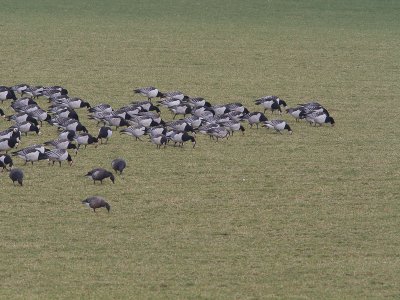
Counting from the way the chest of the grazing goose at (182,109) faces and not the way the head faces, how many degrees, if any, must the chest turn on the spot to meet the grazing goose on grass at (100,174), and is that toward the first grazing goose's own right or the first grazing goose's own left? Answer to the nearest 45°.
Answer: approximately 90° to the first grazing goose's own right

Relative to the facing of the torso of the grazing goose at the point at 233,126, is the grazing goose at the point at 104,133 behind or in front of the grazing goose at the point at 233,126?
behind

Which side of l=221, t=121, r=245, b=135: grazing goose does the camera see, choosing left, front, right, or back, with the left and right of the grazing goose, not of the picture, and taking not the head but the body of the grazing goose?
right

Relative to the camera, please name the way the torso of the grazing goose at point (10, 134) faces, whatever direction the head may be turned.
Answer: to the viewer's right

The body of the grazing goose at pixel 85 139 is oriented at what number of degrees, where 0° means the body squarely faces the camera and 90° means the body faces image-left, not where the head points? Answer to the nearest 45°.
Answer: approximately 270°

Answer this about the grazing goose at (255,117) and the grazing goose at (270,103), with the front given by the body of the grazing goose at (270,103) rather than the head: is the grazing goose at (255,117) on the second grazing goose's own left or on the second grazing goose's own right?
on the second grazing goose's own right
